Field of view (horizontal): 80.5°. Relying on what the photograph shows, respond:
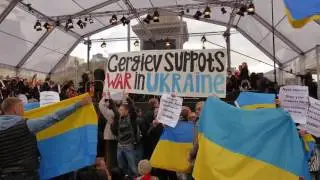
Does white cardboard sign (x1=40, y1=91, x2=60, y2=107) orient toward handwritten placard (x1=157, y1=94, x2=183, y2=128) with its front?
no

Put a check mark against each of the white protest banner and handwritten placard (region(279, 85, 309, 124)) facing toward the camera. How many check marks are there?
2

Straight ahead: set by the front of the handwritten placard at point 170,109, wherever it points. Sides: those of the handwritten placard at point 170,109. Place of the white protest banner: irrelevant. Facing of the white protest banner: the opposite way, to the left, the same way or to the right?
the same way

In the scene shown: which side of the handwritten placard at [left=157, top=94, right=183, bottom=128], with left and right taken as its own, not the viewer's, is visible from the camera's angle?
front

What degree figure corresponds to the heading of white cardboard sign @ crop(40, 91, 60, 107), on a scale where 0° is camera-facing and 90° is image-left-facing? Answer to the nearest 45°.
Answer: approximately 0°

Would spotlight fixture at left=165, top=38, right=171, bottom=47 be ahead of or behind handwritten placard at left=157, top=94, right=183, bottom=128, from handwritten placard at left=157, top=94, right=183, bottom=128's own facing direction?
behind

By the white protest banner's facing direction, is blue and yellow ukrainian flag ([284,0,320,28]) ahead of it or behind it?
ahead

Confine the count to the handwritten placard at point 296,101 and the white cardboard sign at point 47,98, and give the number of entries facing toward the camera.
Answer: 2

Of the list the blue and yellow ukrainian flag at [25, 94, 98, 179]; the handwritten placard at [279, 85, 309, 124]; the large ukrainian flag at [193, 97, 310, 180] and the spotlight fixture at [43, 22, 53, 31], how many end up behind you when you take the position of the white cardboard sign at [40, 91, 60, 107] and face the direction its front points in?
1

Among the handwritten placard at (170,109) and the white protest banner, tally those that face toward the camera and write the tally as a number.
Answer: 2

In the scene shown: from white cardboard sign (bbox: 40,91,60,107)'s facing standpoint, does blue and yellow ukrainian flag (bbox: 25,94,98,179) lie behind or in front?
in front

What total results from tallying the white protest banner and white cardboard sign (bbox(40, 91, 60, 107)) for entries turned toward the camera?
2

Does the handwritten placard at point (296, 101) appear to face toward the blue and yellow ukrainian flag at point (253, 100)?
no

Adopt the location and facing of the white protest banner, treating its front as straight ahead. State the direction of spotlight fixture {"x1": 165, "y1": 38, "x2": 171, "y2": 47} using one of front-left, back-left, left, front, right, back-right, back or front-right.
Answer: back

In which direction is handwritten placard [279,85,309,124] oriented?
toward the camera

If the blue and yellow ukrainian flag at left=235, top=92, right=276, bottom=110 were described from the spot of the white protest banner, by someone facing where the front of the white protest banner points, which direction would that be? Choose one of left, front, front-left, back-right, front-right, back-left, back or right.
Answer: left
